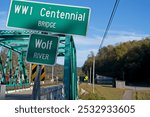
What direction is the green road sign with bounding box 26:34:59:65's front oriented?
toward the camera

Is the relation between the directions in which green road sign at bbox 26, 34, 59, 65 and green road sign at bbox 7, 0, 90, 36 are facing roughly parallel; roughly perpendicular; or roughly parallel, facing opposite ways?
roughly parallel

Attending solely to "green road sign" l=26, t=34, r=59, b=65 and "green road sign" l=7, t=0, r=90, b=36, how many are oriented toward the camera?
2
